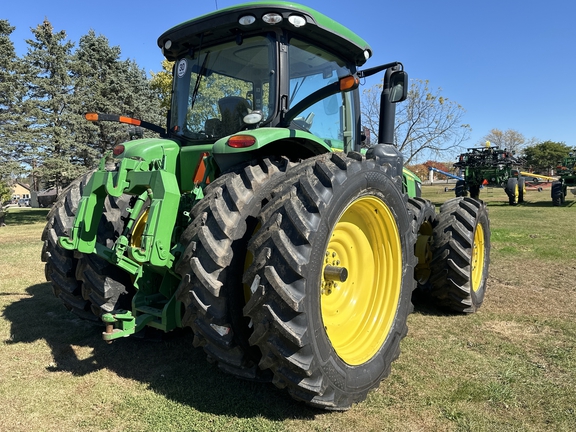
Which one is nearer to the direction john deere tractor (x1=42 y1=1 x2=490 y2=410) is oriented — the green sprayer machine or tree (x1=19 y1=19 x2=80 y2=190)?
the green sprayer machine

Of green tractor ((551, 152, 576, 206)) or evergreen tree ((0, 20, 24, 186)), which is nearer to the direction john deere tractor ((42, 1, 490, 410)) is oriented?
the green tractor

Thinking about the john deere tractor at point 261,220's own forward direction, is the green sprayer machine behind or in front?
in front

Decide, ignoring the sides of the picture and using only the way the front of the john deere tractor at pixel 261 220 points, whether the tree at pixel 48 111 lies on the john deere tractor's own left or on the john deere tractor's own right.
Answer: on the john deere tractor's own left

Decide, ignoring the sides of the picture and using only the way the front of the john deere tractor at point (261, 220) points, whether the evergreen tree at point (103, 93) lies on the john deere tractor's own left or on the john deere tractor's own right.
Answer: on the john deere tractor's own left

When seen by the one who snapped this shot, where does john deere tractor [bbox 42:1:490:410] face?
facing away from the viewer and to the right of the viewer

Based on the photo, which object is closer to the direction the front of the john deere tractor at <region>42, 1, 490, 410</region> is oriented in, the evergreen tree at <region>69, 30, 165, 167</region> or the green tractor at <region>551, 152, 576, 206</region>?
the green tractor

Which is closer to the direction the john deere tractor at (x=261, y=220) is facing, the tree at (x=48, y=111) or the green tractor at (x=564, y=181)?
the green tractor

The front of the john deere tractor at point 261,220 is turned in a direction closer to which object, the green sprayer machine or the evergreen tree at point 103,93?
the green sprayer machine

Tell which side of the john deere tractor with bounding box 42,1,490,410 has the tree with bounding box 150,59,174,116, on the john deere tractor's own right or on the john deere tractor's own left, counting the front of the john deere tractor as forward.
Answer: on the john deere tractor's own left

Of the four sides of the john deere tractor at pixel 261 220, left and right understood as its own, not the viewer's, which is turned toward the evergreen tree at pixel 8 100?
left
